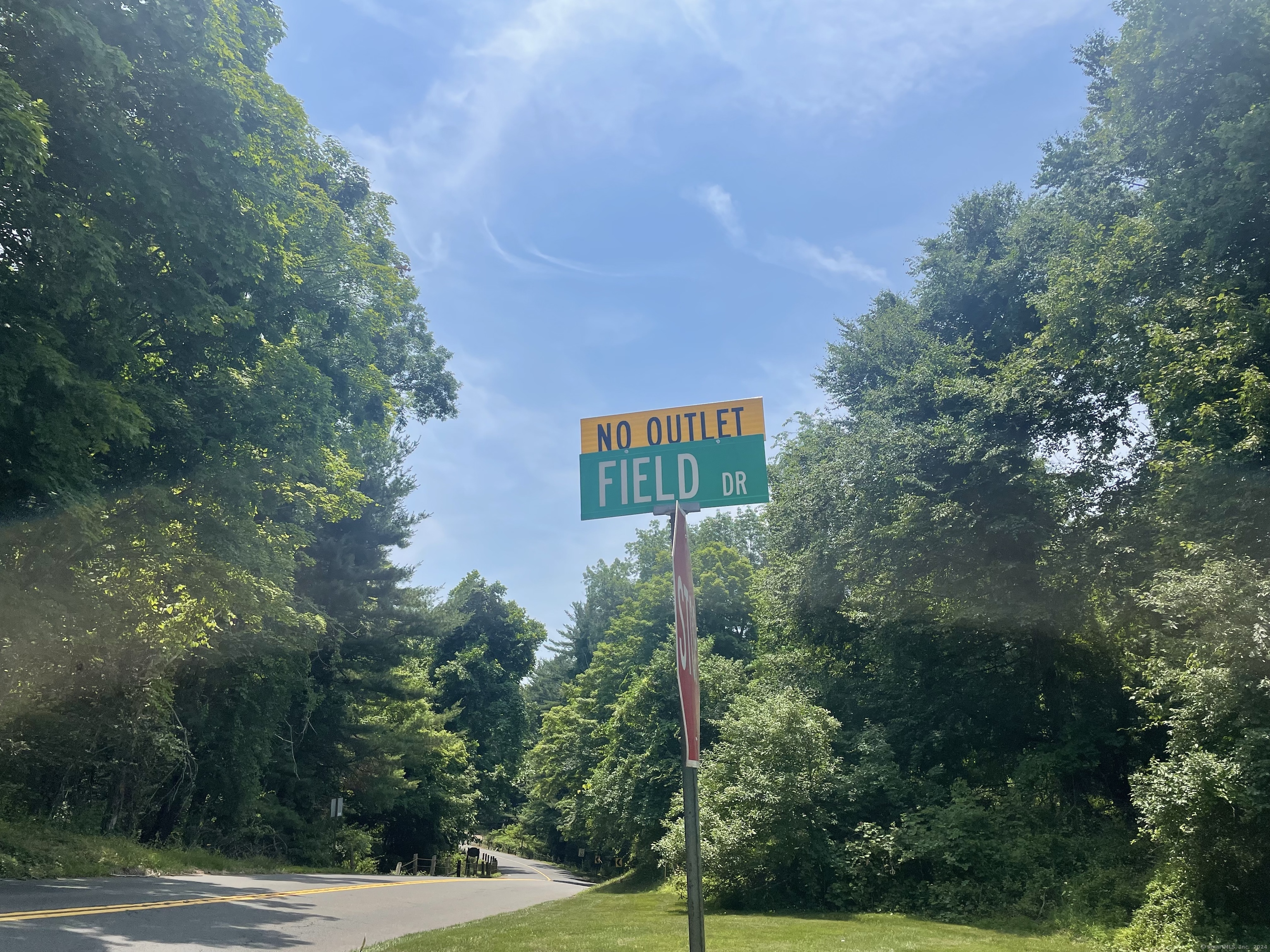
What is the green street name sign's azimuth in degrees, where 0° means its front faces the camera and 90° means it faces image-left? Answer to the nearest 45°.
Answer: approximately 0°
